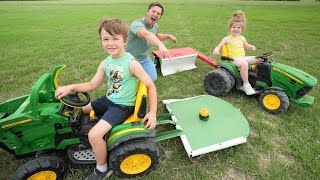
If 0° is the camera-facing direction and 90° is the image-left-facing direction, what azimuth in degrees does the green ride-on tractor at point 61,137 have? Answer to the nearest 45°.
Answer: approximately 90°

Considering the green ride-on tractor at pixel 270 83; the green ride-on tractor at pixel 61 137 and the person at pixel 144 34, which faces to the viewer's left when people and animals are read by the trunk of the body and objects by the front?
the green ride-on tractor at pixel 61 137

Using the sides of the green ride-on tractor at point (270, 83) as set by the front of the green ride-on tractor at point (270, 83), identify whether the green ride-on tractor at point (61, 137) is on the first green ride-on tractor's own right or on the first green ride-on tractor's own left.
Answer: on the first green ride-on tractor's own right

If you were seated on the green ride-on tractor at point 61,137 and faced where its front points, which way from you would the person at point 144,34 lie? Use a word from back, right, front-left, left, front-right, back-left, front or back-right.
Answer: back-right

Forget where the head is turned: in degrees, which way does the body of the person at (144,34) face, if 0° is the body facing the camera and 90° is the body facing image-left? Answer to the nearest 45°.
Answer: approximately 315°

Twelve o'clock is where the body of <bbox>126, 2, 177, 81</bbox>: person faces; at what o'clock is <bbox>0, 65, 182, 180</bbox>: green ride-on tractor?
The green ride-on tractor is roughly at 2 o'clock from the person.

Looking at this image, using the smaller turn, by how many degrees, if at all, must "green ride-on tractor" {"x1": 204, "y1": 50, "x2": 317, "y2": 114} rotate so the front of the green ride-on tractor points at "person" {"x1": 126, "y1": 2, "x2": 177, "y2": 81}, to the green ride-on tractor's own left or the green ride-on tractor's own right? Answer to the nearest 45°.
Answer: approximately 135° to the green ride-on tractor's own right

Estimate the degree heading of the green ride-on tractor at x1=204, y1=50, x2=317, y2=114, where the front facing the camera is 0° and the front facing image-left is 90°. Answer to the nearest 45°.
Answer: approximately 315°

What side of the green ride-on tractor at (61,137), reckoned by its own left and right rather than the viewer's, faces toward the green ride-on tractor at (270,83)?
back

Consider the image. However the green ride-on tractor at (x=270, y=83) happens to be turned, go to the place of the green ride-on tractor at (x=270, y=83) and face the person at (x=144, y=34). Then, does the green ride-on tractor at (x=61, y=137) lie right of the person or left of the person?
left
